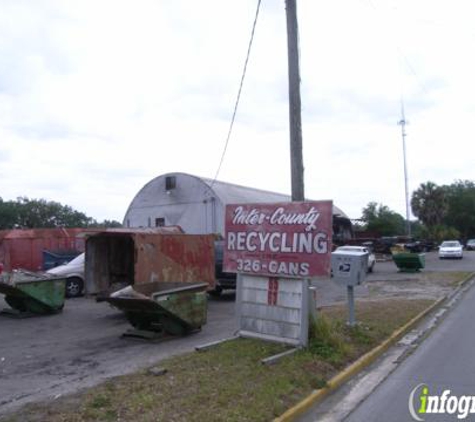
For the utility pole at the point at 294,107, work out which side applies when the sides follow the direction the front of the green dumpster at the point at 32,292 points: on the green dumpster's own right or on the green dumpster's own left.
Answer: on the green dumpster's own left

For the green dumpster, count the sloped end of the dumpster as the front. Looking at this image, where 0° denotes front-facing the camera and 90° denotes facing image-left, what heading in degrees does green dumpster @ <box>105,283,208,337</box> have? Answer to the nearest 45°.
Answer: approximately 45°

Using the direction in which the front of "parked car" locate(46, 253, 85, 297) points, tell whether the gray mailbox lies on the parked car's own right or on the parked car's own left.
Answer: on the parked car's own left

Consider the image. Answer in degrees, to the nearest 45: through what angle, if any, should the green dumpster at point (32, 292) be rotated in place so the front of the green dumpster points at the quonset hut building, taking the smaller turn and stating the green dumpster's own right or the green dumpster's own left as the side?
approximately 180°

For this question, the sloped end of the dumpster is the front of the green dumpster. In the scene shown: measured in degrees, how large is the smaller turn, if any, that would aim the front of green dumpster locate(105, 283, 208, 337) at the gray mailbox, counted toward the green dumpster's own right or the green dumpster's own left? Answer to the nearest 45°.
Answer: approximately 135° to the green dumpster's own left

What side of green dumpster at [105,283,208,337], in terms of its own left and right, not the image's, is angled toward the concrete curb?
left

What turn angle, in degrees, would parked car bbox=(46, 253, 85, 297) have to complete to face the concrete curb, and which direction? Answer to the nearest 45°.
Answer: approximately 90° to its left

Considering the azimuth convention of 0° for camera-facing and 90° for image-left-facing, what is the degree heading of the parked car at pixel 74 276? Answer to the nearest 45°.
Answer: approximately 90°

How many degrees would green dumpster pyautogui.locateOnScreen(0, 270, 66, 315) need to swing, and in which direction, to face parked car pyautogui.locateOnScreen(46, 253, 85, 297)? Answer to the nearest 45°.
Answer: approximately 135° to its right

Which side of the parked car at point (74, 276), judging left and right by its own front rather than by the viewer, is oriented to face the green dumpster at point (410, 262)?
back
